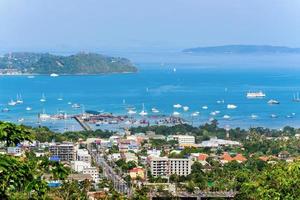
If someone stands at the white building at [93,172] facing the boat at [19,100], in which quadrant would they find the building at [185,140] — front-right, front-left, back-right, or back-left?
front-right

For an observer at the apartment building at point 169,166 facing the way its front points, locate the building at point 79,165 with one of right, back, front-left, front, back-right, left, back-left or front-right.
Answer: right

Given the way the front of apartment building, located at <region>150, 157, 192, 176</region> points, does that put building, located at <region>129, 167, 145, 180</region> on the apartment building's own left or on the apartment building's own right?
on the apartment building's own right

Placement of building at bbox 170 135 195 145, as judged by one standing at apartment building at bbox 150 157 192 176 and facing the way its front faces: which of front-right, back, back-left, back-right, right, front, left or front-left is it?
back

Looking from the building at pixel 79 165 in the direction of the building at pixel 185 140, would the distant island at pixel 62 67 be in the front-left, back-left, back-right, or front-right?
front-left

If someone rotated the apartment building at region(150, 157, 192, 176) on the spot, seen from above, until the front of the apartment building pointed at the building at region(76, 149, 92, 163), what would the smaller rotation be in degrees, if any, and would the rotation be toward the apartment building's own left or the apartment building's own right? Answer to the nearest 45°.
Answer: approximately 135° to the apartment building's own right

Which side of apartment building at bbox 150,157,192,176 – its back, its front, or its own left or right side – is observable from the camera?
front

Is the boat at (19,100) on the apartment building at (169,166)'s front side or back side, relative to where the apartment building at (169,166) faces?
on the back side

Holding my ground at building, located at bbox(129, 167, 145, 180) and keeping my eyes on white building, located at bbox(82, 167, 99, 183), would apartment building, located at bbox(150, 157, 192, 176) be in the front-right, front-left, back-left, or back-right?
back-right

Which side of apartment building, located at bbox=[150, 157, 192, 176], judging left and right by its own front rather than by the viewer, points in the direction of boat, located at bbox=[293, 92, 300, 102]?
back

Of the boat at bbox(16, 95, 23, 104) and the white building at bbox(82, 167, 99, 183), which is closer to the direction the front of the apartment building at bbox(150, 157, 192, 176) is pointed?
the white building

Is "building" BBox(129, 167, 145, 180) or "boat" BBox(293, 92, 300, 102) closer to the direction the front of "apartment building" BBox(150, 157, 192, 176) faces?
the building

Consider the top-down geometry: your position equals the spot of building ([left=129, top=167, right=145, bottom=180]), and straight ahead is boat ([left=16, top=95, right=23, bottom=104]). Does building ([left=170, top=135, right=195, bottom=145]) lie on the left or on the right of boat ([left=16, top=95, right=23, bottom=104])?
right

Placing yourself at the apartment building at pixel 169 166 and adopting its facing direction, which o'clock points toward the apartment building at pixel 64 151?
the apartment building at pixel 64 151 is roughly at 4 o'clock from the apartment building at pixel 169 166.
